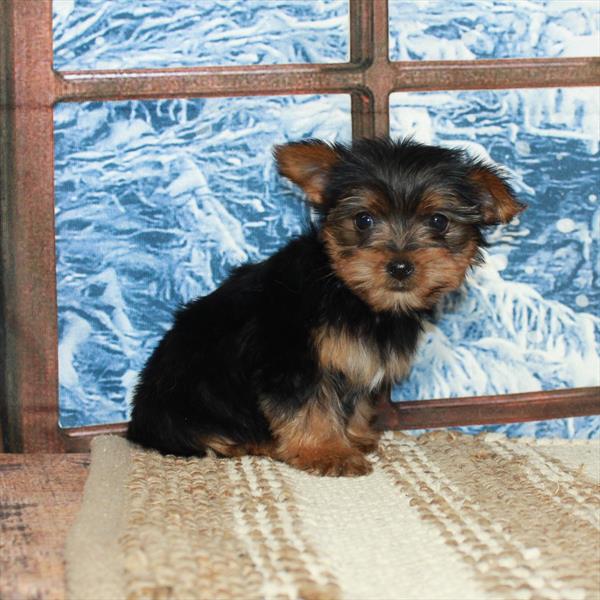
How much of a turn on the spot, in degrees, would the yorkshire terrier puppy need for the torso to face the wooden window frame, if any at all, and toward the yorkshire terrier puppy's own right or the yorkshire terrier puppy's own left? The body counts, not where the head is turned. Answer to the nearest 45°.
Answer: approximately 180°
